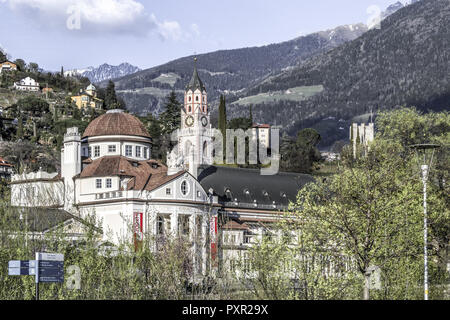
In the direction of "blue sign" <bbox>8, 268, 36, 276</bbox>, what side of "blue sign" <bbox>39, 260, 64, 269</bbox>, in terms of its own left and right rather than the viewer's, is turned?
right

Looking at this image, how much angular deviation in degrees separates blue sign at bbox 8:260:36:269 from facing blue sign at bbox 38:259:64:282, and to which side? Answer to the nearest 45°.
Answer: approximately 90° to its left

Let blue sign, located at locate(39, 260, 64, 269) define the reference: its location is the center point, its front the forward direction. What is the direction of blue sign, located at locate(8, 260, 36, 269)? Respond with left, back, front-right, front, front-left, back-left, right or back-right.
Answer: right

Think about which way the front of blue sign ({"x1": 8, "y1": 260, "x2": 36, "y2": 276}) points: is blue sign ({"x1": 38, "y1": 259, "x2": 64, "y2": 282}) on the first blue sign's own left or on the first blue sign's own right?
on the first blue sign's own left

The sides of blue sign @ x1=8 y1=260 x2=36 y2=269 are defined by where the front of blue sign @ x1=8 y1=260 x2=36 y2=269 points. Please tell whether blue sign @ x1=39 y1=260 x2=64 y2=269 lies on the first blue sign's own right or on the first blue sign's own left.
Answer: on the first blue sign's own left

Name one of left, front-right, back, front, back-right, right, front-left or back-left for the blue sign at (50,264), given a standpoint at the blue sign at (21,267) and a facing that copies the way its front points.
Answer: left

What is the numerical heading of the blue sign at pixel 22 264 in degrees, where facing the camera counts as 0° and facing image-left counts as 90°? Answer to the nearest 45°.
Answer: approximately 0°

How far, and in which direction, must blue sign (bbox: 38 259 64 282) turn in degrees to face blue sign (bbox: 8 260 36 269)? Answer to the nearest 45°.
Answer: approximately 90° to its right

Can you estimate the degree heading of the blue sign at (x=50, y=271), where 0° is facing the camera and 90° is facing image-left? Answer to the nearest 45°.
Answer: approximately 0°
